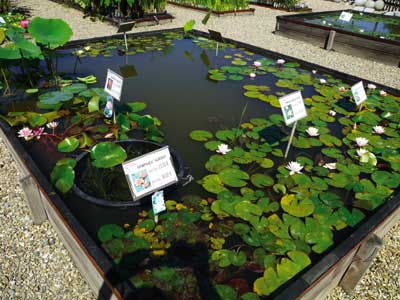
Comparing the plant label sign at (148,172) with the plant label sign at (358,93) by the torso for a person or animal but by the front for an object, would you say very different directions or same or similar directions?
same or similar directions

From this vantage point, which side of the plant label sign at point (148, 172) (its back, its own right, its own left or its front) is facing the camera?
front

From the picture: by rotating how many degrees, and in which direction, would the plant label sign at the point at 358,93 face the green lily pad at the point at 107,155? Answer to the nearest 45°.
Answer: approximately 90° to its right

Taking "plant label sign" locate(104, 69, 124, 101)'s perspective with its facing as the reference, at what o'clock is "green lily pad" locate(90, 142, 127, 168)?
The green lily pad is roughly at 11 o'clock from the plant label sign.

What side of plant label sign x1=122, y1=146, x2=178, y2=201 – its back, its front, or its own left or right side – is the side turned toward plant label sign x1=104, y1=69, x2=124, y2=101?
back

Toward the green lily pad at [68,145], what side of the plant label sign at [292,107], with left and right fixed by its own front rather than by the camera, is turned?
right

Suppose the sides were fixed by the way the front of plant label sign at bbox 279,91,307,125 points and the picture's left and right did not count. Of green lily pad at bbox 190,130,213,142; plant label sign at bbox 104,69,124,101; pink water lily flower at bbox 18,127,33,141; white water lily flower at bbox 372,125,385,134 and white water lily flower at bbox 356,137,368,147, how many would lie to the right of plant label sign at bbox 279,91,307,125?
3

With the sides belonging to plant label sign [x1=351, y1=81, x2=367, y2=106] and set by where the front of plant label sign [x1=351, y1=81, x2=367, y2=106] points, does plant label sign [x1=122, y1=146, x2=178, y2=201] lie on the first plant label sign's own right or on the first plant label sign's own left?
on the first plant label sign's own right

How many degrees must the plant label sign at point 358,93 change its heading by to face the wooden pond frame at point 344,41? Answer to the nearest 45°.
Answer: approximately 135° to its left

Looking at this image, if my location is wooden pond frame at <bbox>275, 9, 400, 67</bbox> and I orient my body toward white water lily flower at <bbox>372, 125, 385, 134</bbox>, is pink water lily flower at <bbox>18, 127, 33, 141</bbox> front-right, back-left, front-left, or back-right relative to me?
front-right

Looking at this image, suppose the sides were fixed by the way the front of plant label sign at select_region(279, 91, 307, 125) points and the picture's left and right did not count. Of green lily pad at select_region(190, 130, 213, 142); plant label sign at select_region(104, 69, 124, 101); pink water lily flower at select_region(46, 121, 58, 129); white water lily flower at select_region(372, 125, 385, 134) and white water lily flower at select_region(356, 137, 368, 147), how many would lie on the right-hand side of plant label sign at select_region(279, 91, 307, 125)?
3

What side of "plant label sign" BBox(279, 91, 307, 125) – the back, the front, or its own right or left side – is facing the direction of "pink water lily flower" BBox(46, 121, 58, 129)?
right

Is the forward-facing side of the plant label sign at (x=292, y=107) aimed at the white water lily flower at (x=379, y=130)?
no

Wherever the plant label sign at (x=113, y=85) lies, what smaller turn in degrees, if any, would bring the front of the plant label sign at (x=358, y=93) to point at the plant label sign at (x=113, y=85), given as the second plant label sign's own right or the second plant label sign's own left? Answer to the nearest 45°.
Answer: approximately 90° to the second plant label sign's own right

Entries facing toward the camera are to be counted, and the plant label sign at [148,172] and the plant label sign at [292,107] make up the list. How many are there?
2
